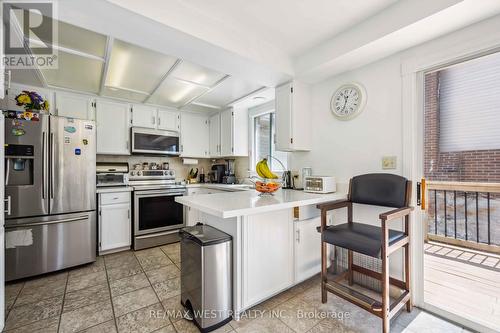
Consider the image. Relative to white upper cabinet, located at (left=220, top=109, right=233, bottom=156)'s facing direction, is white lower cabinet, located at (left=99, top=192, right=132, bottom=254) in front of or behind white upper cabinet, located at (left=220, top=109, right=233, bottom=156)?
in front

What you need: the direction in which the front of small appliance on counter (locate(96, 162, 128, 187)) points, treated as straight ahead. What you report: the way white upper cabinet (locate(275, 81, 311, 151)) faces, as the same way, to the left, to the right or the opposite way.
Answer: to the right

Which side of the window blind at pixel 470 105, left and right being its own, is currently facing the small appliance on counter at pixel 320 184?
front

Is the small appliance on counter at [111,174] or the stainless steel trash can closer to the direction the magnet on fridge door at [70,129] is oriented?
the stainless steel trash can

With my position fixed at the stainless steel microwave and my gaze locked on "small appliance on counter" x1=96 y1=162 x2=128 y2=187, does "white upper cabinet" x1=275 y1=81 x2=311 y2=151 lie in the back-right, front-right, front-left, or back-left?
back-left

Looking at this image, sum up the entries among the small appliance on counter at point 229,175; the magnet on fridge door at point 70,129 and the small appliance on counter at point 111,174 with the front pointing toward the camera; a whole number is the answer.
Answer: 3

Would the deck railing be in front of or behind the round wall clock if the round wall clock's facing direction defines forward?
behind

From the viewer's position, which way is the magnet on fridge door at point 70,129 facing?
facing the viewer

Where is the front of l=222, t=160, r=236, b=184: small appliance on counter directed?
toward the camera

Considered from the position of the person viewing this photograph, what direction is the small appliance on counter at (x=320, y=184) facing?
facing the viewer and to the left of the viewer

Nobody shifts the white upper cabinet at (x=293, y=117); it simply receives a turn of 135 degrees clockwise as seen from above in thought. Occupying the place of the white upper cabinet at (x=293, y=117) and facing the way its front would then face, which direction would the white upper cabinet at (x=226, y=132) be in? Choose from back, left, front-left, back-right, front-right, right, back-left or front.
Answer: front-left

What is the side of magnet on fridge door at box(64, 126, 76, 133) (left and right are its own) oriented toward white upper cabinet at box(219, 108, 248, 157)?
left

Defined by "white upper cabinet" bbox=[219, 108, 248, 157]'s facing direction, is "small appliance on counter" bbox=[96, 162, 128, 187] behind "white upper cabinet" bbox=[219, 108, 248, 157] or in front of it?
in front

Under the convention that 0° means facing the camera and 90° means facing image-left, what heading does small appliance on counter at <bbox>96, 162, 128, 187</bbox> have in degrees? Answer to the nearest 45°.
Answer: approximately 0°

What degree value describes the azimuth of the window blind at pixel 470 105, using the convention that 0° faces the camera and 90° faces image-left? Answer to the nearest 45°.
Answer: approximately 45°
